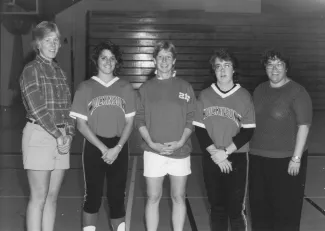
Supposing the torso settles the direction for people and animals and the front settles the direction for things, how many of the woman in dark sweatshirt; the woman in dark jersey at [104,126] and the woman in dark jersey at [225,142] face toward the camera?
3

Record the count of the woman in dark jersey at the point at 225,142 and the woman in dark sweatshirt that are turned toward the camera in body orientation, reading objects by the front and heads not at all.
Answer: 2

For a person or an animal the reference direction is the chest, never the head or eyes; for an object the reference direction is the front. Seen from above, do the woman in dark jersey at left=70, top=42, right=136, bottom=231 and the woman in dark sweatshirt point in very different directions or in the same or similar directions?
same or similar directions

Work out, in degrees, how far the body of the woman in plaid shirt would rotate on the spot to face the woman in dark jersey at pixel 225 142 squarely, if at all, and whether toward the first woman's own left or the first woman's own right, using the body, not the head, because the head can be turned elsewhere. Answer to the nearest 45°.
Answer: approximately 45° to the first woman's own left

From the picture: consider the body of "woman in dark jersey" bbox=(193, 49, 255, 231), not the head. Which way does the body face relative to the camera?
toward the camera

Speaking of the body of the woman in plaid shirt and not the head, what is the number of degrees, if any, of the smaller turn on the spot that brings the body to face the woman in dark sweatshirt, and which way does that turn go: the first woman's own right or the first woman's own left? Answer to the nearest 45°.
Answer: approximately 45° to the first woman's own left

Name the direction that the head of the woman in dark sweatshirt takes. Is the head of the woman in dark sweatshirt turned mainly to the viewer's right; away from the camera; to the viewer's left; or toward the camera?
toward the camera

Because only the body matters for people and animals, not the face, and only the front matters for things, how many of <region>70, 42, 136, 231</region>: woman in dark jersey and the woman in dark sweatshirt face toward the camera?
2

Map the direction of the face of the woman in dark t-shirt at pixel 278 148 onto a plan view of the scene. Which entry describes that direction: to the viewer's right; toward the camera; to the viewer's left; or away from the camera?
toward the camera

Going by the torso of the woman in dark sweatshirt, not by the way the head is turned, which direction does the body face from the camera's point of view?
toward the camera

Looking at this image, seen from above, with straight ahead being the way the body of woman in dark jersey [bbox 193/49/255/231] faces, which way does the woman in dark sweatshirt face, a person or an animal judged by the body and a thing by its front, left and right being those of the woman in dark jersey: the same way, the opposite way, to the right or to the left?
the same way
